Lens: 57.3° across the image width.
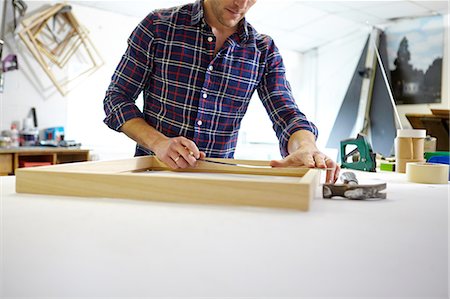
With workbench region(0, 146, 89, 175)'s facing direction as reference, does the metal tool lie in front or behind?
in front

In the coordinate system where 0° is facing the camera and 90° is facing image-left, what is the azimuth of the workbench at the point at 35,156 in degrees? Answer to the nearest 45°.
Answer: approximately 315°

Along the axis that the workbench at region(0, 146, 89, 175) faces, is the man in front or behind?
in front

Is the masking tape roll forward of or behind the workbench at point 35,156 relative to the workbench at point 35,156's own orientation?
forward
